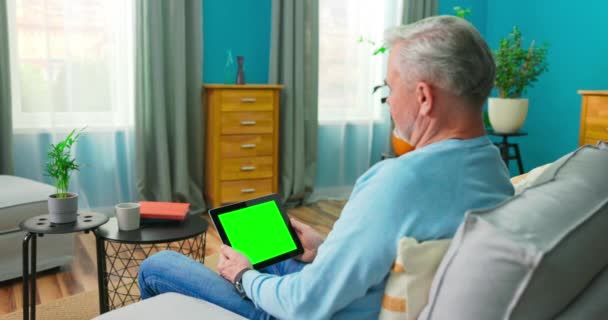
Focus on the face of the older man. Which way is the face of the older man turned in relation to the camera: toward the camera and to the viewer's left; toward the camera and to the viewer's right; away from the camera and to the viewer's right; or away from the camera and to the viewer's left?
away from the camera and to the viewer's left

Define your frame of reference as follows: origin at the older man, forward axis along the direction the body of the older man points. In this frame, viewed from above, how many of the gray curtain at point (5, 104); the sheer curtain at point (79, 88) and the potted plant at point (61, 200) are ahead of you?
3

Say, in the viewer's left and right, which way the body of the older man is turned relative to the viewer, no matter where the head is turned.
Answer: facing away from the viewer and to the left of the viewer

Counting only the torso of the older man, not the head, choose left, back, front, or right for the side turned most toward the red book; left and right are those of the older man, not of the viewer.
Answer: front

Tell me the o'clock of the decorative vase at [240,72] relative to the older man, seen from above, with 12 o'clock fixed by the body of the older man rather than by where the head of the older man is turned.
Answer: The decorative vase is roughly at 1 o'clock from the older man.

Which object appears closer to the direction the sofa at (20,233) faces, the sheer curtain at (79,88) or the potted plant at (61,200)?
the potted plant

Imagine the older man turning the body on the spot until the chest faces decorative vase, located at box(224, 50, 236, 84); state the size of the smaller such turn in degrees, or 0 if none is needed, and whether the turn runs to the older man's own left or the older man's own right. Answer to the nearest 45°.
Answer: approximately 45° to the older man's own right

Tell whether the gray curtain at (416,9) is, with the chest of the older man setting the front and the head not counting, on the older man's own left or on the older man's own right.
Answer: on the older man's own right

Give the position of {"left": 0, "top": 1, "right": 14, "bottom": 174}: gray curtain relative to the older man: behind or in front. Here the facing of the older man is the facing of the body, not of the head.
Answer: in front

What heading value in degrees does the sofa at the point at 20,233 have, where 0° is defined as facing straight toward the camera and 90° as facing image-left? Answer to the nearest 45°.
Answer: approximately 315°

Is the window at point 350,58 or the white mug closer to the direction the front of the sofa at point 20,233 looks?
the white mug
